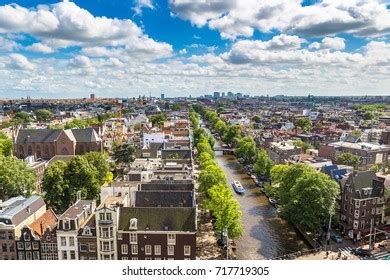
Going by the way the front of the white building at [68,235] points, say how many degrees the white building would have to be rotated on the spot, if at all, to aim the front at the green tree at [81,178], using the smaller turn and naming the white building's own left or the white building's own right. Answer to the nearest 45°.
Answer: approximately 180°

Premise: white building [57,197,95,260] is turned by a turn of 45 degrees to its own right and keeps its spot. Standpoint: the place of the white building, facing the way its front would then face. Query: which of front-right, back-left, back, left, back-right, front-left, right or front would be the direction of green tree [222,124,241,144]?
back

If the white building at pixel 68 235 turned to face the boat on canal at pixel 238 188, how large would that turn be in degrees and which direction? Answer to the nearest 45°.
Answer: approximately 135° to its left

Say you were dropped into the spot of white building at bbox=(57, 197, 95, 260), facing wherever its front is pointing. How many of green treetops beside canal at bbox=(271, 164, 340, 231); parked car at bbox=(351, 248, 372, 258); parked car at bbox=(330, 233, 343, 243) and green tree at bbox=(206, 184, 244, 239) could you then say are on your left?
4

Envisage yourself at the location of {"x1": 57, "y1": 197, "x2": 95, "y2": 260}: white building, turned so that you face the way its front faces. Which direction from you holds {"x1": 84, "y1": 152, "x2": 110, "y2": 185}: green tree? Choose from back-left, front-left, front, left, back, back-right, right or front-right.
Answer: back

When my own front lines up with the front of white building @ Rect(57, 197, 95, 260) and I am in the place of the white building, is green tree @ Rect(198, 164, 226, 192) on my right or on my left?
on my left

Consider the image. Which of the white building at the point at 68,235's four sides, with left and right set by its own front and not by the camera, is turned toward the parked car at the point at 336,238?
left

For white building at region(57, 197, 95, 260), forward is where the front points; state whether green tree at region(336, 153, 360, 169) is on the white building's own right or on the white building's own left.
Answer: on the white building's own left

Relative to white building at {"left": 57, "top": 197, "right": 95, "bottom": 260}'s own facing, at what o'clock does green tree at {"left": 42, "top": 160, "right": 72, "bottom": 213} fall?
The green tree is roughly at 6 o'clock from the white building.

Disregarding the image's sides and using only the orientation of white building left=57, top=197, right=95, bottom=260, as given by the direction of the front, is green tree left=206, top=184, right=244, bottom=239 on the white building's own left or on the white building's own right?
on the white building's own left

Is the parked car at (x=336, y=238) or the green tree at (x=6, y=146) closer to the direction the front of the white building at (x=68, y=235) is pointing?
the parked car

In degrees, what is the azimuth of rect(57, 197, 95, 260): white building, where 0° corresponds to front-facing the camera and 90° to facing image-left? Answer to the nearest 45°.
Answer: approximately 0°

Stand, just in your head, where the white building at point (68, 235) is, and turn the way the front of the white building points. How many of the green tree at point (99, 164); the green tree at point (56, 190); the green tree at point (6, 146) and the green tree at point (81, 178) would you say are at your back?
4

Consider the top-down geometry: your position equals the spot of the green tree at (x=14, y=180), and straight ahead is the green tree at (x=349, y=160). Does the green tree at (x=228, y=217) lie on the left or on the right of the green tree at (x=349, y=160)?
right

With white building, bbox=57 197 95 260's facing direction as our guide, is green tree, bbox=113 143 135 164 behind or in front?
behind
